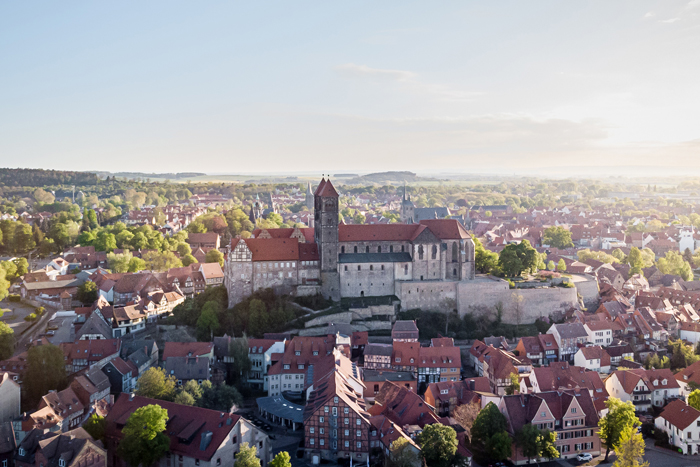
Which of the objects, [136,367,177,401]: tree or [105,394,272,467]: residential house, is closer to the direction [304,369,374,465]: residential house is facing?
the residential house

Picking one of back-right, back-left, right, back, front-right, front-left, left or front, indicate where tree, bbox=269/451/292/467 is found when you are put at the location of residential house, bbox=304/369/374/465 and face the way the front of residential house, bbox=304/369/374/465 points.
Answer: front-right

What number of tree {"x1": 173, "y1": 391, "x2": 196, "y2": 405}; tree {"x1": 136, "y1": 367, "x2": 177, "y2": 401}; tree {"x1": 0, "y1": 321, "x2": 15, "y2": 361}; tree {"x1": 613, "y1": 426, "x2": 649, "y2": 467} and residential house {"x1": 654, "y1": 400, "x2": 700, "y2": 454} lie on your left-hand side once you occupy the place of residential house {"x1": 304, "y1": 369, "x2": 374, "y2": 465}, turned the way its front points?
2

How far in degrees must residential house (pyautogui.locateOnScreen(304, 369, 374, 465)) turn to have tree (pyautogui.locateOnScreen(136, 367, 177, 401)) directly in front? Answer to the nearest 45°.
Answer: approximately 90° to its right

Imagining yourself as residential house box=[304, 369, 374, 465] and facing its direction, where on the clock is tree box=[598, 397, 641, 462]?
The tree is roughly at 9 o'clock from the residential house.

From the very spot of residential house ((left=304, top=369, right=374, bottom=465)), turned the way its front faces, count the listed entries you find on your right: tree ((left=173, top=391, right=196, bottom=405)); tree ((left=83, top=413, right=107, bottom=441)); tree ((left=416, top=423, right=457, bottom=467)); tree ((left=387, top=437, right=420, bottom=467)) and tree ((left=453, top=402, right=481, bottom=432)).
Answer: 2

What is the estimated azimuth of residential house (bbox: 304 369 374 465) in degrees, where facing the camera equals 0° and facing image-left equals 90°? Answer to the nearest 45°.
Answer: approximately 0°

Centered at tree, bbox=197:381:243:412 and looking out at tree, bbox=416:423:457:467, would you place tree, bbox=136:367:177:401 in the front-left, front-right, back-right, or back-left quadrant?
back-right

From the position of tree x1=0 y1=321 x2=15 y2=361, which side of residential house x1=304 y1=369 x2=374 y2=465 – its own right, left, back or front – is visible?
right

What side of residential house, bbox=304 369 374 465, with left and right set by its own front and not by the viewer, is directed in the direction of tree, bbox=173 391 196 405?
right

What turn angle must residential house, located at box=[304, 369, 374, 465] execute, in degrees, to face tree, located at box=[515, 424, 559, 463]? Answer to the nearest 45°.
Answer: approximately 90° to its left

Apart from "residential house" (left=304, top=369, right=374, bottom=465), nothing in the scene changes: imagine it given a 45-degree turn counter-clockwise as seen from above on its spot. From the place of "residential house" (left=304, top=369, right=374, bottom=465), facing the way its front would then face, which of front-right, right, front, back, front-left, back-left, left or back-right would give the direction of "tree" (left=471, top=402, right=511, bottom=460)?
front-left

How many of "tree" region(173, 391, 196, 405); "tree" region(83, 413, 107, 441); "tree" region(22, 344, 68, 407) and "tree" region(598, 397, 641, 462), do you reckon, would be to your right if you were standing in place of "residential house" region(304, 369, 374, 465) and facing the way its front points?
3

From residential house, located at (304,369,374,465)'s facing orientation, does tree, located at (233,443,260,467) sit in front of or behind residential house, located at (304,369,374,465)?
in front
